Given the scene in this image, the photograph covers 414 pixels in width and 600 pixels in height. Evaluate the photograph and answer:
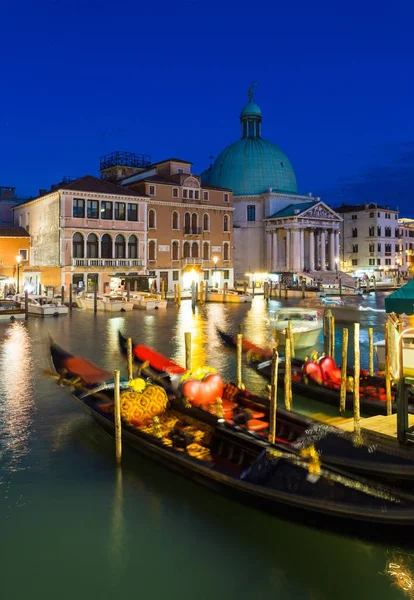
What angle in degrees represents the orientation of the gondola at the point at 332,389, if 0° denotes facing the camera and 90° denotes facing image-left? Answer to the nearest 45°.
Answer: approximately 315°

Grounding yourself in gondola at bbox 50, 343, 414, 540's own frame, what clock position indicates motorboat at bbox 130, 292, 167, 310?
The motorboat is roughly at 7 o'clock from the gondola.

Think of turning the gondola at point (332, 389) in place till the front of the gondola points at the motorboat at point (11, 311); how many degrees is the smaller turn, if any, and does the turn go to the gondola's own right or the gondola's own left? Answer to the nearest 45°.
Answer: approximately 180°

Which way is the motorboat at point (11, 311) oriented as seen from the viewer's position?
to the viewer's right

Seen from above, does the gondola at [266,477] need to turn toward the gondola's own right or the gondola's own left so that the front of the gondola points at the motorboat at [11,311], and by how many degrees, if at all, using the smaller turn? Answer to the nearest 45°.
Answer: approximately 180°

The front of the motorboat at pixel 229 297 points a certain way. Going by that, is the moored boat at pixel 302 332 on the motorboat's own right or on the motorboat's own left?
on the motorboat's own right

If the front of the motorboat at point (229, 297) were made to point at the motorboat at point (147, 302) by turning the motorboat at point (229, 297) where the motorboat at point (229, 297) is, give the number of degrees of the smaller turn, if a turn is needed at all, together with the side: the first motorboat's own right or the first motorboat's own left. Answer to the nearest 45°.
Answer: approximately 135° to the first motorboat's own right
